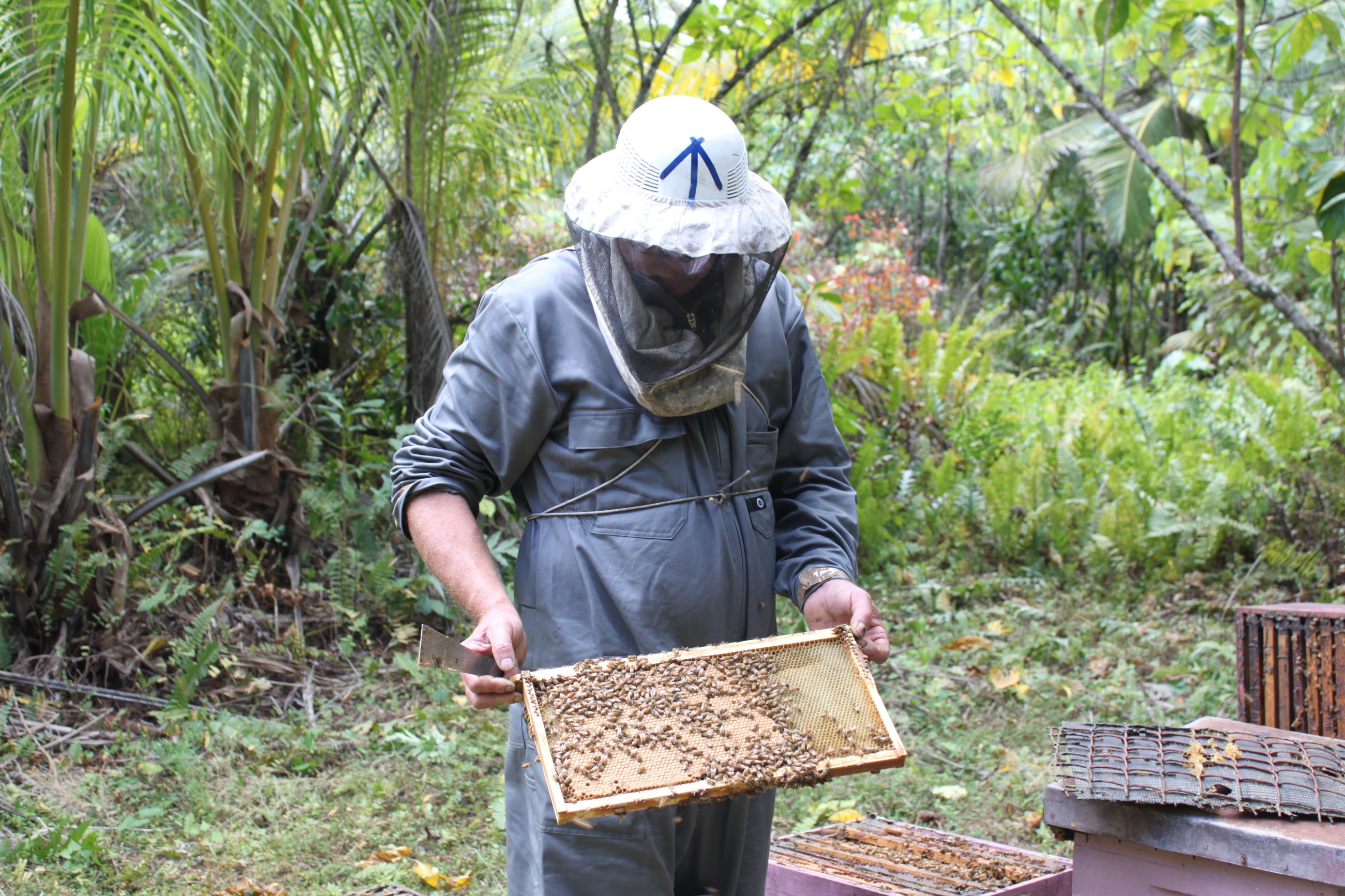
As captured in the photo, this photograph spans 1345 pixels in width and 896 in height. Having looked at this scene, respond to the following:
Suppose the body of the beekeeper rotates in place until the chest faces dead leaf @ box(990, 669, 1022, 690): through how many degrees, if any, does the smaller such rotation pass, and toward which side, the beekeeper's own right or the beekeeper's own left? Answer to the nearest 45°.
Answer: approximately 90° to the beekeeper's own left

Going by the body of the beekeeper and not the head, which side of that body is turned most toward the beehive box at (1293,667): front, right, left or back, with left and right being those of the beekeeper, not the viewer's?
left

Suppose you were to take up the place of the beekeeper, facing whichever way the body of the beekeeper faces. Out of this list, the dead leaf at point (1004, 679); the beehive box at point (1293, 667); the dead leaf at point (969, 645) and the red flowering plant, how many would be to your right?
0

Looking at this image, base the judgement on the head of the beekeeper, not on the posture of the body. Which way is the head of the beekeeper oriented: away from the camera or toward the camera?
toward the camera

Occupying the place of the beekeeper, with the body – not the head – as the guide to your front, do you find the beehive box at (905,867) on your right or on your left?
on your left

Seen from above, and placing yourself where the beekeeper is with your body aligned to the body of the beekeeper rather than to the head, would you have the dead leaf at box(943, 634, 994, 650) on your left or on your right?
on your left

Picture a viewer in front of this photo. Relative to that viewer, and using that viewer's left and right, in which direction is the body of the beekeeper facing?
facing the viewer and to the right of the viewer

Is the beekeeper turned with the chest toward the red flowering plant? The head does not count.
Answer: no

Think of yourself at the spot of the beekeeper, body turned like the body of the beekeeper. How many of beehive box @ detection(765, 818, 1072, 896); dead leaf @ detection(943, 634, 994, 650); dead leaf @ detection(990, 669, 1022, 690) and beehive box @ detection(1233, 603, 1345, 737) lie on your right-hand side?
0
